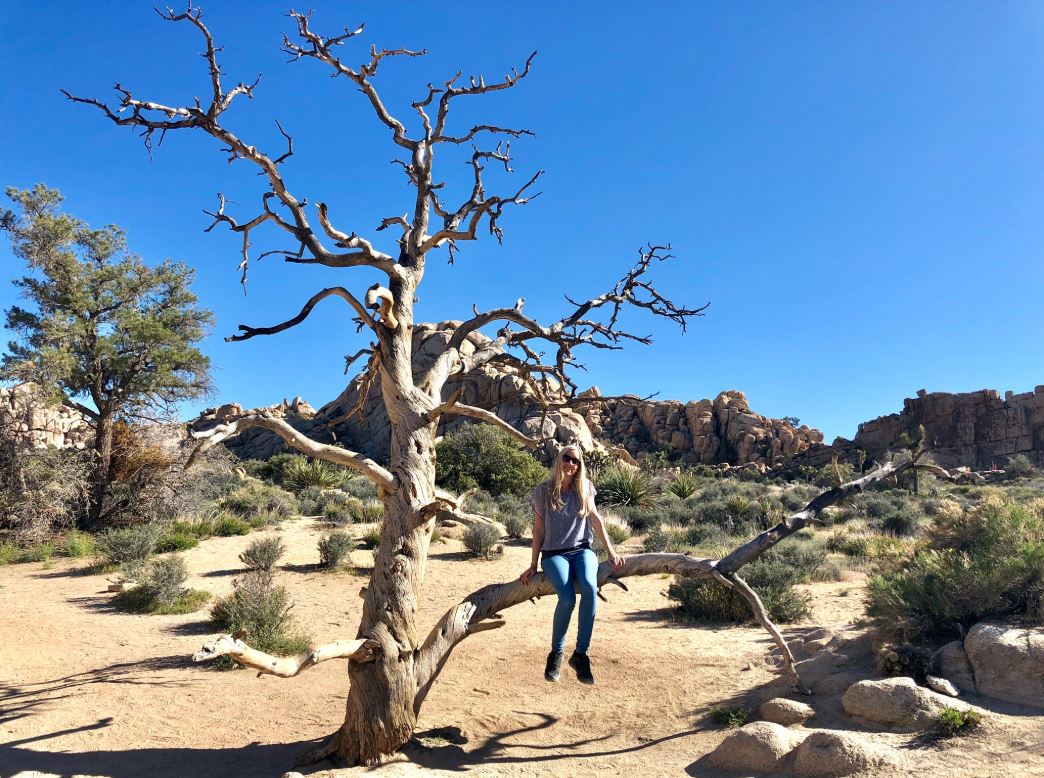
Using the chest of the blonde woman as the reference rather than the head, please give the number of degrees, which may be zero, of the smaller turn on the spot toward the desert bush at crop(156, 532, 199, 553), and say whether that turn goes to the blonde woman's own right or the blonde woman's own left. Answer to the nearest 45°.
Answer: approximately 135° to the blonde woman's own right

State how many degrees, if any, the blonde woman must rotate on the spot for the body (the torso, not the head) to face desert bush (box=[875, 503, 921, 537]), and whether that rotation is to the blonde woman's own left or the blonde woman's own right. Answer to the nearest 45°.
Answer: approximately 135° to the blonde woman's own left

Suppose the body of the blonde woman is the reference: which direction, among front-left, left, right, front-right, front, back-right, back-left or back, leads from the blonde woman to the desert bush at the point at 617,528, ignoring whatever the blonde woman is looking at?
back

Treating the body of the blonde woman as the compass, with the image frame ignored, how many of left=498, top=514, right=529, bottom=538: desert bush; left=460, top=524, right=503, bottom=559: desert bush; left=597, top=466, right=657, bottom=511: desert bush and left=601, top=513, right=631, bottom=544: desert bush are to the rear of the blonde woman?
4

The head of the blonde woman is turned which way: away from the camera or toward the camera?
toward the camera

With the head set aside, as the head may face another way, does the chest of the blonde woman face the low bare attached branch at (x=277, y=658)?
no

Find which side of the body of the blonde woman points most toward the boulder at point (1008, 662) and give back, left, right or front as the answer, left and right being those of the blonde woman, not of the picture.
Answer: left

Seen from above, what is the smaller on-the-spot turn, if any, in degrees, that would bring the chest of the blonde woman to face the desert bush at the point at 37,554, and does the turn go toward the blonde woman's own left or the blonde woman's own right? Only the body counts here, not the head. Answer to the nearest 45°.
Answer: approximately 135° to the blonde woman's own right

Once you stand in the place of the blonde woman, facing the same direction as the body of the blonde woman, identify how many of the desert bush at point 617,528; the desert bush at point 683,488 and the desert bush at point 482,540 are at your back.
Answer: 3

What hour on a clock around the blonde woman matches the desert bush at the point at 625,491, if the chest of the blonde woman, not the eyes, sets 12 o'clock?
The desert bush is roughly at 6 o'clock from the blonde woman.

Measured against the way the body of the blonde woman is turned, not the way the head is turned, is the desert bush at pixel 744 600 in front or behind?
behind

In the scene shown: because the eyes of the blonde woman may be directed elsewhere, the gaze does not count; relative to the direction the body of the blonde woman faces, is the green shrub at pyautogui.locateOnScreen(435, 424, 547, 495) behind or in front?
behind

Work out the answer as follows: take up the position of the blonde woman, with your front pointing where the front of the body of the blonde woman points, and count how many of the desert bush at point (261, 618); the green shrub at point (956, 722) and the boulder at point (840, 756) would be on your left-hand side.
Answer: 2

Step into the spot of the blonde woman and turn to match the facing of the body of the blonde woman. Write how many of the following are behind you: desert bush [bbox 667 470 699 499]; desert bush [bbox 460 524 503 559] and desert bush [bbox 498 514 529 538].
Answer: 3

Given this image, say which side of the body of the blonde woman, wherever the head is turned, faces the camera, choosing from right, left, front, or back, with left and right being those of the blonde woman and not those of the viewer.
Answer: front

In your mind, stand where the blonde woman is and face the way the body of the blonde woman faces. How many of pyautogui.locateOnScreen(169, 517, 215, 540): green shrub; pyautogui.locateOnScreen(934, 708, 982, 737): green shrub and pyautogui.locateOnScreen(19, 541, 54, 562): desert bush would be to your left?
1

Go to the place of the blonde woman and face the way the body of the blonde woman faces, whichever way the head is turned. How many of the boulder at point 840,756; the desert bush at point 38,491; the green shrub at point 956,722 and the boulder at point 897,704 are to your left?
3

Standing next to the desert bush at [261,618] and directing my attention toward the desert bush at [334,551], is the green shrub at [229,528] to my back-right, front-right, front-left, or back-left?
front-left

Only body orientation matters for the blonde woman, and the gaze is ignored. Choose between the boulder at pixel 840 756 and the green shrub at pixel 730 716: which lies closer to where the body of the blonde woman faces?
the boulder
